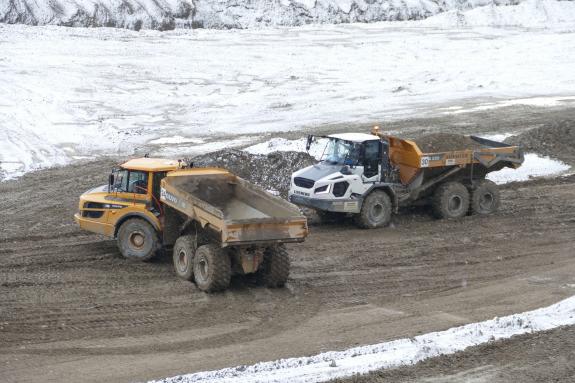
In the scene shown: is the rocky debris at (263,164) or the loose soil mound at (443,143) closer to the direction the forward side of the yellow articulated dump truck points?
the rocky debris

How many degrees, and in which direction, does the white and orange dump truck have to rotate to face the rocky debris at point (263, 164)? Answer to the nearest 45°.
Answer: approximately 90° to its right

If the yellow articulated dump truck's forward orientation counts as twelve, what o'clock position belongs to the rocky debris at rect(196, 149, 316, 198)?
The rocky debris is roughly at 2 o'clock from the yellow articulated dump truck.

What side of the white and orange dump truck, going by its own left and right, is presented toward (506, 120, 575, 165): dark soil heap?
back

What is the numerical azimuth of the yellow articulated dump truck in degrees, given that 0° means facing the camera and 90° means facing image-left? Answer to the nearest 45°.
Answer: approximately 135°

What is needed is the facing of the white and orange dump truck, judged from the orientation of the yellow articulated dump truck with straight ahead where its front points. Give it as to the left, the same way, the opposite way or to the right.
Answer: to the left

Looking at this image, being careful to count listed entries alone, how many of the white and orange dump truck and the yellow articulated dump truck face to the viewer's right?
0

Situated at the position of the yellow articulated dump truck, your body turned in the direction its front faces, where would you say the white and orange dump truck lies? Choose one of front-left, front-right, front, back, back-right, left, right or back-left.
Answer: right

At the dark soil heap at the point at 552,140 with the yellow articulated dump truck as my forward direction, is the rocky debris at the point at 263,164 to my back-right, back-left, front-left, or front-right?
front-right

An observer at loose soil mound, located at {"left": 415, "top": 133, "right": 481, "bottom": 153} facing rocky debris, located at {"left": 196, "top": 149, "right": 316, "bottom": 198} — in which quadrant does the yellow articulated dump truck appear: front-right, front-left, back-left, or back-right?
front-left

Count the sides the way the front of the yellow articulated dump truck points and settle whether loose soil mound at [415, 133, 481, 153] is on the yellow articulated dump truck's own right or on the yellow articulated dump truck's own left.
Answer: on the yellow articulated dump truck's own right

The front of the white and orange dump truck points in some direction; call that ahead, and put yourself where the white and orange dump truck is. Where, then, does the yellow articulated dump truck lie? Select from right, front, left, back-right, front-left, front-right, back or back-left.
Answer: front

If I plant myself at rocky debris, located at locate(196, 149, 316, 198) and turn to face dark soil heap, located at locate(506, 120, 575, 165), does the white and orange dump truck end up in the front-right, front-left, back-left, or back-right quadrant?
front-right

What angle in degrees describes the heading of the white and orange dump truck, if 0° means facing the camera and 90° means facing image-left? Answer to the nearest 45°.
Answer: approximately 45°
